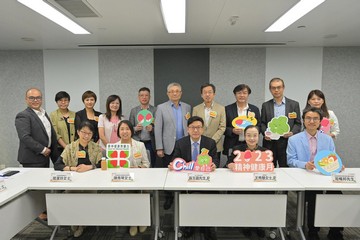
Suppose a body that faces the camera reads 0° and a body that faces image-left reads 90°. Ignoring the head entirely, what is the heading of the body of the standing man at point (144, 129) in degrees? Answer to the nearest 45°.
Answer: approximately 0°

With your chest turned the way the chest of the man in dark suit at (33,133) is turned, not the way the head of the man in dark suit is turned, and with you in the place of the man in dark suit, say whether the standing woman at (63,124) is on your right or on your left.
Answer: on your left

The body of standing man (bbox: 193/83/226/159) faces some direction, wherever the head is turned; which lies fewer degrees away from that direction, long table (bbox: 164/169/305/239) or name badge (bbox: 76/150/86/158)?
the long table
